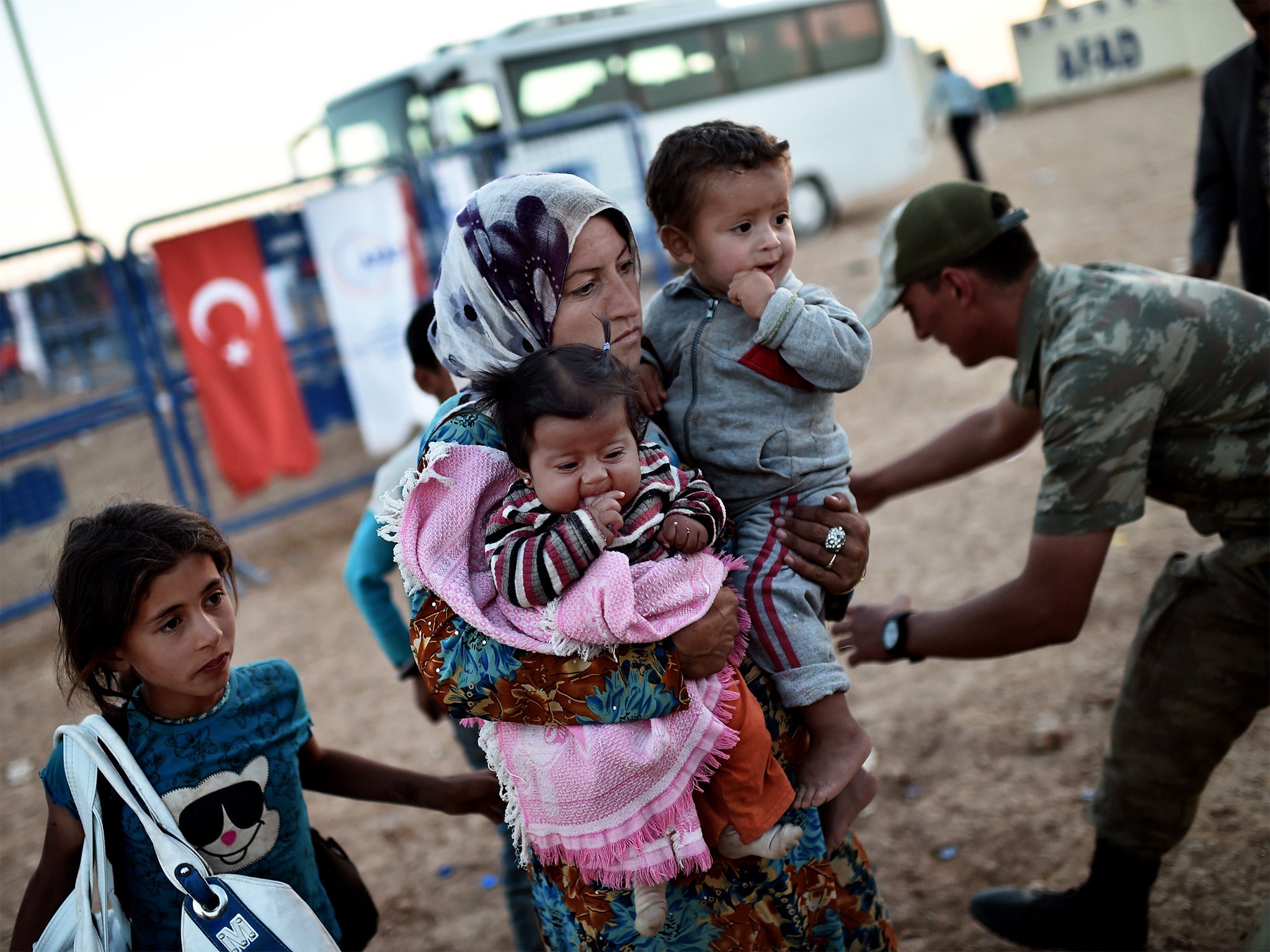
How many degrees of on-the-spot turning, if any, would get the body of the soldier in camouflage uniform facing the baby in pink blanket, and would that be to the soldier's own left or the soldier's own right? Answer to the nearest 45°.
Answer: approximately 45° to the soldier's own left

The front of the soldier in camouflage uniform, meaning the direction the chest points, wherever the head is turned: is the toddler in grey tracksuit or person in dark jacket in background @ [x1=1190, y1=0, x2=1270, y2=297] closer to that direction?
the toddler in grey tracksuit

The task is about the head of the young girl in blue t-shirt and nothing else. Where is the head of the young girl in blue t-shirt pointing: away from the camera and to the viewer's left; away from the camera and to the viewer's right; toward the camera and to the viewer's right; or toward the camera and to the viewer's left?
toward the camera and to the viewer's right

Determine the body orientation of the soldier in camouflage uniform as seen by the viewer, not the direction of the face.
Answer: to the viewer's left

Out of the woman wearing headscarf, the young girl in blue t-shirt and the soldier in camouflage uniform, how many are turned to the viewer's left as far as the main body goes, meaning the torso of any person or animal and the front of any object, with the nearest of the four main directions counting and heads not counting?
1

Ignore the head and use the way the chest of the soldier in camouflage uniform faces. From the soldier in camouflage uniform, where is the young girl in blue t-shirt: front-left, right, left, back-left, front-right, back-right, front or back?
front-left

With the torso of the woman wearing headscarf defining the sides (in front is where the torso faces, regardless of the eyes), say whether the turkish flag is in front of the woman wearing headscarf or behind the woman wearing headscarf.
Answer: behind

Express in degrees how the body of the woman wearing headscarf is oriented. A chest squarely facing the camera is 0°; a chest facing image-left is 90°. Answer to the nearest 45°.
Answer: approximately 315°

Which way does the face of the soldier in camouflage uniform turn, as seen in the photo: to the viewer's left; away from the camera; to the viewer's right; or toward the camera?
to the viewer's left

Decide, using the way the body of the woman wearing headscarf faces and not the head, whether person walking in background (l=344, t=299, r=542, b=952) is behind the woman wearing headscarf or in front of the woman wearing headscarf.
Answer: behind

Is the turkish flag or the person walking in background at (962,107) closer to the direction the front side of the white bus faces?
the turkish flag

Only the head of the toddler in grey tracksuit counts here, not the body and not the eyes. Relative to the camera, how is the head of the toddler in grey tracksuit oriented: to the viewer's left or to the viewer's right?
to the viewer's right

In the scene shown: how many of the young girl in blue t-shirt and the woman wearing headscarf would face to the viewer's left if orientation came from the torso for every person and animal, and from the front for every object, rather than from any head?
0

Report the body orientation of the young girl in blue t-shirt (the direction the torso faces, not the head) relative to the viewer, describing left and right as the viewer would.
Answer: facing the viewer and to the right of the viewer

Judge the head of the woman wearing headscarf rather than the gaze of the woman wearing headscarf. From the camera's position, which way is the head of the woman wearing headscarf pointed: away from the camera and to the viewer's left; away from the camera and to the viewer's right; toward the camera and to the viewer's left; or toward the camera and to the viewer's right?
toward the camera and to the viewer's right

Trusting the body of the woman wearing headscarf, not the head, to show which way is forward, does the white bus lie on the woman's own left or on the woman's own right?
on the woman's own left
